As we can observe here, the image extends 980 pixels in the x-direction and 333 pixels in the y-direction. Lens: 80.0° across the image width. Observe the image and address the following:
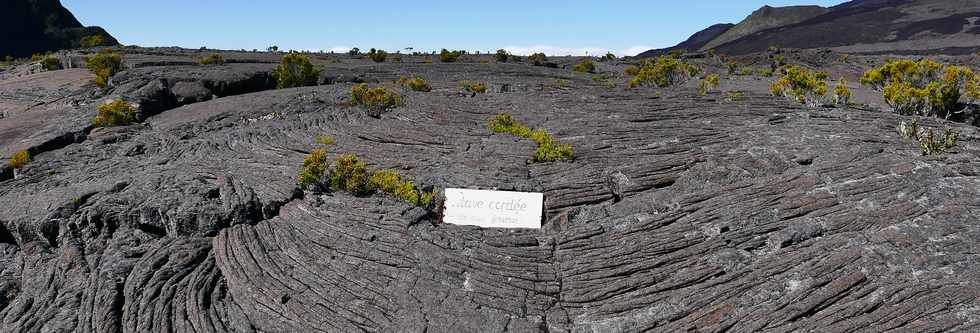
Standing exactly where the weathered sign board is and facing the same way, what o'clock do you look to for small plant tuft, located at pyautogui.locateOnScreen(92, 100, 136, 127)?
The small plant tuft is roughly at 4 o'clock from the weathered sign board.

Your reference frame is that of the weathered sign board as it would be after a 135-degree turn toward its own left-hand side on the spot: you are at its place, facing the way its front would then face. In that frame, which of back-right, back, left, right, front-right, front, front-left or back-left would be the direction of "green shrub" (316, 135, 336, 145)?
left

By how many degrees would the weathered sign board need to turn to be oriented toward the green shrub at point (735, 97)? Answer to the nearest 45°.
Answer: approximately 135° to its left

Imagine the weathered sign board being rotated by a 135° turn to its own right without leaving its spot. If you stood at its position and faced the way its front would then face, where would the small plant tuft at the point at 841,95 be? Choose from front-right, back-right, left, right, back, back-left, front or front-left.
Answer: right

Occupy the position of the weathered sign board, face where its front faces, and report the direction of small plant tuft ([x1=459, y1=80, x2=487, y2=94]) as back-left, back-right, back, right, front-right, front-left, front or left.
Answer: back

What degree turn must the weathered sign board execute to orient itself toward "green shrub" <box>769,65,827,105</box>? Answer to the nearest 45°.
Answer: approximately 135° to its left

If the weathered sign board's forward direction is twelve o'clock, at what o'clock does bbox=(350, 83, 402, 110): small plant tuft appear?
The small plant tuft is roughly at 5 o'clock from the weathered sign board.

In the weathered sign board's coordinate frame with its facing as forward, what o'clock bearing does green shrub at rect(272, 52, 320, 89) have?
The green shrub is roughly at 5 o'clock from the weathered sign board.

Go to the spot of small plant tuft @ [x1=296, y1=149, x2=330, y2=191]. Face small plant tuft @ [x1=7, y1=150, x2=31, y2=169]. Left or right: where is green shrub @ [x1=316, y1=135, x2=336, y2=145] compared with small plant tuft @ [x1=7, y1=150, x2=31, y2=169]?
right

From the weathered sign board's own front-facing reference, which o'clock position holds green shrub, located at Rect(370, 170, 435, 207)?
The green shrub is roughly at 4 o'clock from the weathered sign board.

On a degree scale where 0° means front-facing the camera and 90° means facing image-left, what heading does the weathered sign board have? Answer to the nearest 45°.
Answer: approximately 0°

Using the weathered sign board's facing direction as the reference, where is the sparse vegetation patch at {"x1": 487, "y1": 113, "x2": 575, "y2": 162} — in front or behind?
behind

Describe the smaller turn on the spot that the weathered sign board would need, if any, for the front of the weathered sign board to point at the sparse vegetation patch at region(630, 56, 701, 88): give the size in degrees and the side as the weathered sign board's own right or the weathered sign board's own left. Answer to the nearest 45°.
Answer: approximately 135° to the weathered sign board's own left
